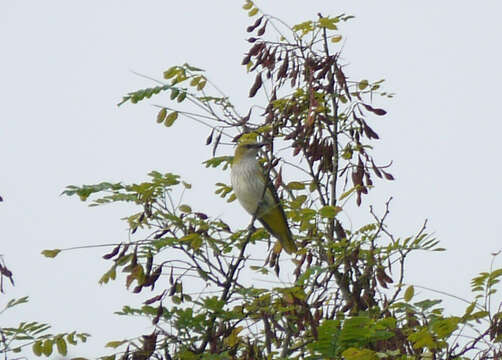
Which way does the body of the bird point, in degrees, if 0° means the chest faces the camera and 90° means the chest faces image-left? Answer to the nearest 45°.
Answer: approximately 45°
